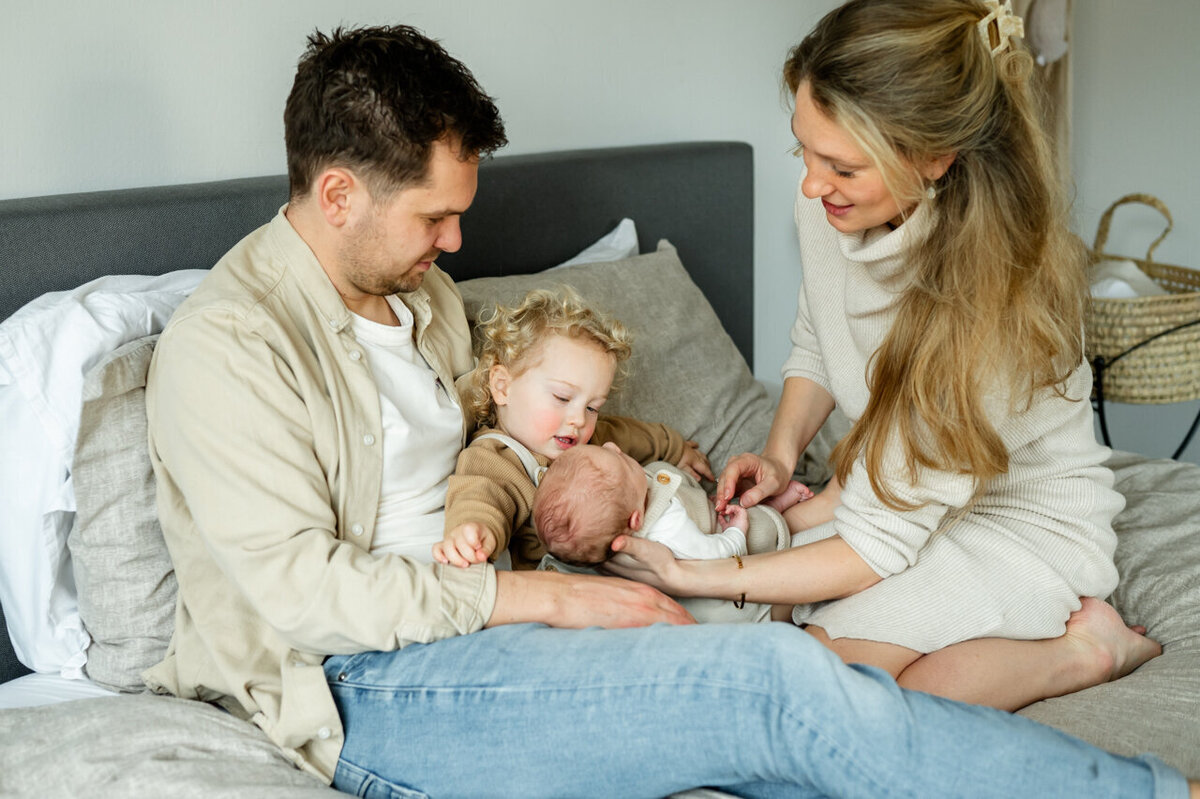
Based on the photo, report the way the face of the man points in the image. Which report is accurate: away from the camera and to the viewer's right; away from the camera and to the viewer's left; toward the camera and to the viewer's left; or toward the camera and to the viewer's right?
toward the camera and to the viewer's right

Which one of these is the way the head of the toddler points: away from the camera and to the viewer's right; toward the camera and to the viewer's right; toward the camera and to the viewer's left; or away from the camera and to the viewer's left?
toward the camera and to the viewer's right

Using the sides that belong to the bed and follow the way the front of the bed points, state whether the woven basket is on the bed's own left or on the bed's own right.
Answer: on the bed's own left

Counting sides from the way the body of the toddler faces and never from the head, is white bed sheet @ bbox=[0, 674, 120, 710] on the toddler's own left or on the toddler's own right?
on the toddler's own right

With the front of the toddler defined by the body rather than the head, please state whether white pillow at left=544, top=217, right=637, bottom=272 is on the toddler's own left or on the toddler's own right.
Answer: on the toddler's own left

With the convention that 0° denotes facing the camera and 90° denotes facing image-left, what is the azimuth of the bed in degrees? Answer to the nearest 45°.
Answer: approximately 315°

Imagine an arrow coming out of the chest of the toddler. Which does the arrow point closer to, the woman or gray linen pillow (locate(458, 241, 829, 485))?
the woman

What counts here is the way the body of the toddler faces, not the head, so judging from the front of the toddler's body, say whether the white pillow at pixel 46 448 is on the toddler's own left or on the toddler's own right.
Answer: on the toddler's own right

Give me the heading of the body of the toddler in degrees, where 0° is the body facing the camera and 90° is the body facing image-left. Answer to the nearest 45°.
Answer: approximately 315°
